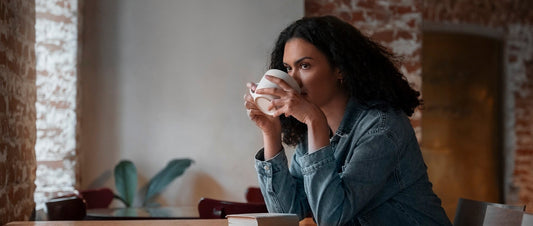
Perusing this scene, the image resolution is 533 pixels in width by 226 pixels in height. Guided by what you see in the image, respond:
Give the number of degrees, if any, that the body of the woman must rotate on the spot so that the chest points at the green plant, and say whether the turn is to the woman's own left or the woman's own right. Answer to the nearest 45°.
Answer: approximately 90° to the woman's own right

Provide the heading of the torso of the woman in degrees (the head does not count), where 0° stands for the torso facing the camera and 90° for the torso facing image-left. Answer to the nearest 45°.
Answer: approximately 45°

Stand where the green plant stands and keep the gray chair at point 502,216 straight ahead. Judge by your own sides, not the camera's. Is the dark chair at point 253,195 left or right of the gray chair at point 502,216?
left
